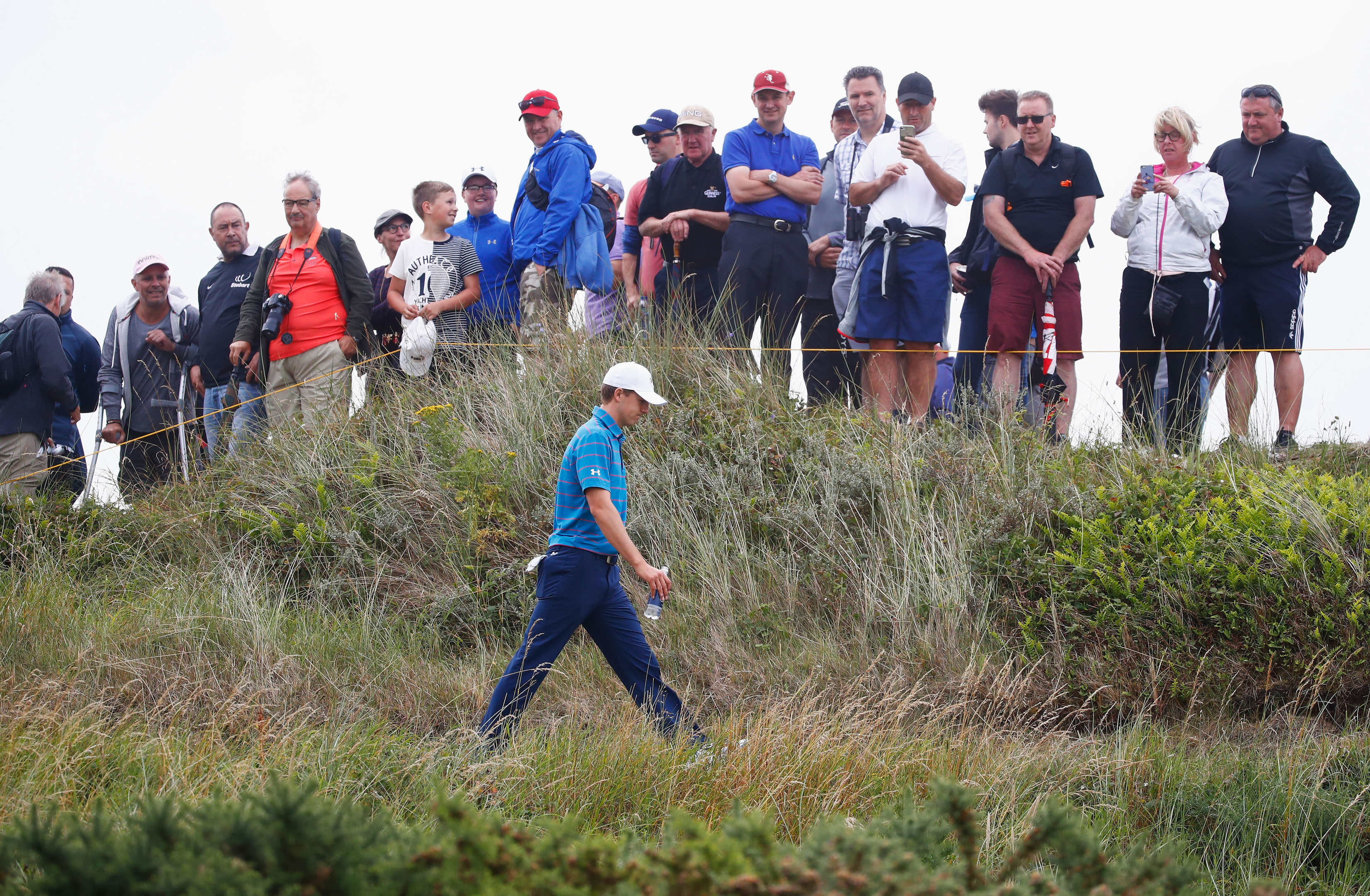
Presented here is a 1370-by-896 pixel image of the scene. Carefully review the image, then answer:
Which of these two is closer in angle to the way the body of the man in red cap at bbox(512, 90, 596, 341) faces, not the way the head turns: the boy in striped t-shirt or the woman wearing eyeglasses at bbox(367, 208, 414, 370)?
the boy in striped t-shirt

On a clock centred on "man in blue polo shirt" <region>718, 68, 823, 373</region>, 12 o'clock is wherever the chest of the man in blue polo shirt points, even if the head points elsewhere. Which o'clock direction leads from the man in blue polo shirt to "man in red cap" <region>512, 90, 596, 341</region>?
The man in red cap is roughly at 3 o'clock from the man in blue polo shirt.

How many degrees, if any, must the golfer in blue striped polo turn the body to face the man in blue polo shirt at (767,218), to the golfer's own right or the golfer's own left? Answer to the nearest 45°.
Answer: approximately 90° to the golfer's own left

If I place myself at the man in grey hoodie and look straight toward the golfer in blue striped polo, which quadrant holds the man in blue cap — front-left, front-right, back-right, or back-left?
front-left

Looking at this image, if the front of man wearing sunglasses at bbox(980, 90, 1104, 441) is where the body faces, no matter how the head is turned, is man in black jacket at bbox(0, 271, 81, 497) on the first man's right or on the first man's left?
on the first man's right

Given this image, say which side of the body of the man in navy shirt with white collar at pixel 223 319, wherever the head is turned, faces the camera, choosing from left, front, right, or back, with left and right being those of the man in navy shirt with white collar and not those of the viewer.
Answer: front

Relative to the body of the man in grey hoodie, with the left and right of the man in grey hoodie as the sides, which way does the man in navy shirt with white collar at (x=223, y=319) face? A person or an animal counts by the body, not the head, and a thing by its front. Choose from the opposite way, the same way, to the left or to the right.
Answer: the same way

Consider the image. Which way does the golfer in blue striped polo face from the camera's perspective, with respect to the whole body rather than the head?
to the viewer's right

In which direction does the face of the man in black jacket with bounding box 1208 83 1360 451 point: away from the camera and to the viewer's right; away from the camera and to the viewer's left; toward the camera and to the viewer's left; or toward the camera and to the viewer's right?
toward the camera and to the viewer's left

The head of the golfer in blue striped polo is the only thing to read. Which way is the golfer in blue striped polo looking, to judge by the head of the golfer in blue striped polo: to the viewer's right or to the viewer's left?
to the viewer's right

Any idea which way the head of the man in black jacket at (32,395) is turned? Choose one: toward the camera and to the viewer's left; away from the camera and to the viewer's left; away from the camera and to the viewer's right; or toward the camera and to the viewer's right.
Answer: away from the camera and to the viewer's right

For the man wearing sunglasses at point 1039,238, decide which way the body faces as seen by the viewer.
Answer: toward the camera

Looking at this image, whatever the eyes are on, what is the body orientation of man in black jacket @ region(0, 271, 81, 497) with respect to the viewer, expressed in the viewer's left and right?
facing away from the viewer and to the right of the viewer

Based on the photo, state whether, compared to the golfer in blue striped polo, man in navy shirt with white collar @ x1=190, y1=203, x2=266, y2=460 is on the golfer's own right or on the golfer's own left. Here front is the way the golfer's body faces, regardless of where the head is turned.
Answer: on the golfer's own left

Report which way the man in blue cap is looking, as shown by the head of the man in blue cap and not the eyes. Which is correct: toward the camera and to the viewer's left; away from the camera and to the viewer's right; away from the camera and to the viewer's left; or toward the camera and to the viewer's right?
toward the camera and to the viewer's left

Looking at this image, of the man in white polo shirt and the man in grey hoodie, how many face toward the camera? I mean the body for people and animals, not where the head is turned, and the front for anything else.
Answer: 2

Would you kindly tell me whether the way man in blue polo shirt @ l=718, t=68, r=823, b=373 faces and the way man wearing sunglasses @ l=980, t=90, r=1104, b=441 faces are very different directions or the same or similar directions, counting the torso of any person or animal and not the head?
same or similar directions

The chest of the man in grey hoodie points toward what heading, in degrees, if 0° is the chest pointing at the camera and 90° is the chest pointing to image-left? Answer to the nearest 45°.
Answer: approximately 0°
